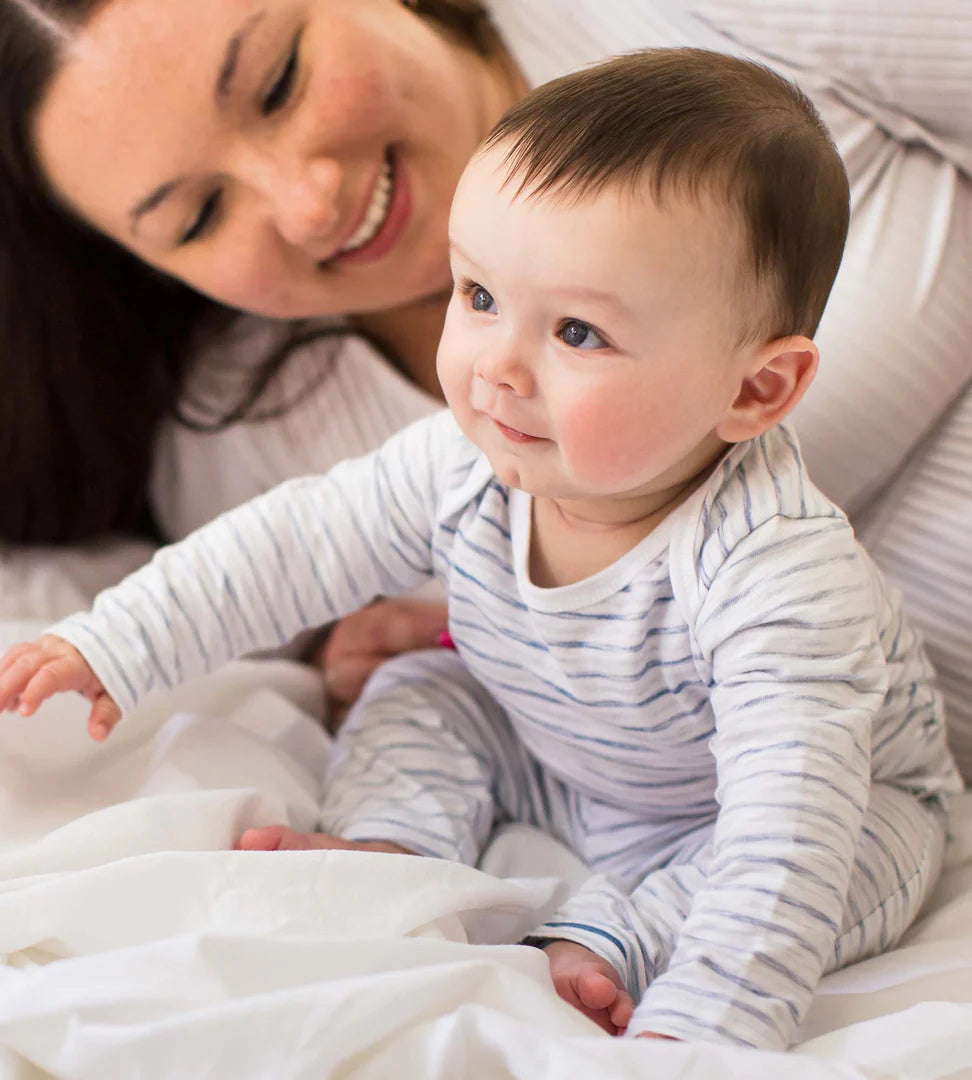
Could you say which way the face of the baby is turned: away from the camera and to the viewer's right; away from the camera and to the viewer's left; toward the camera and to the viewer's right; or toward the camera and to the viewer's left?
toward the camera and to the viewer's left

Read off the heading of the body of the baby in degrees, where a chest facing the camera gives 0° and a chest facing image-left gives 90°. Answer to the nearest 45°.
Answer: approximately 45°
